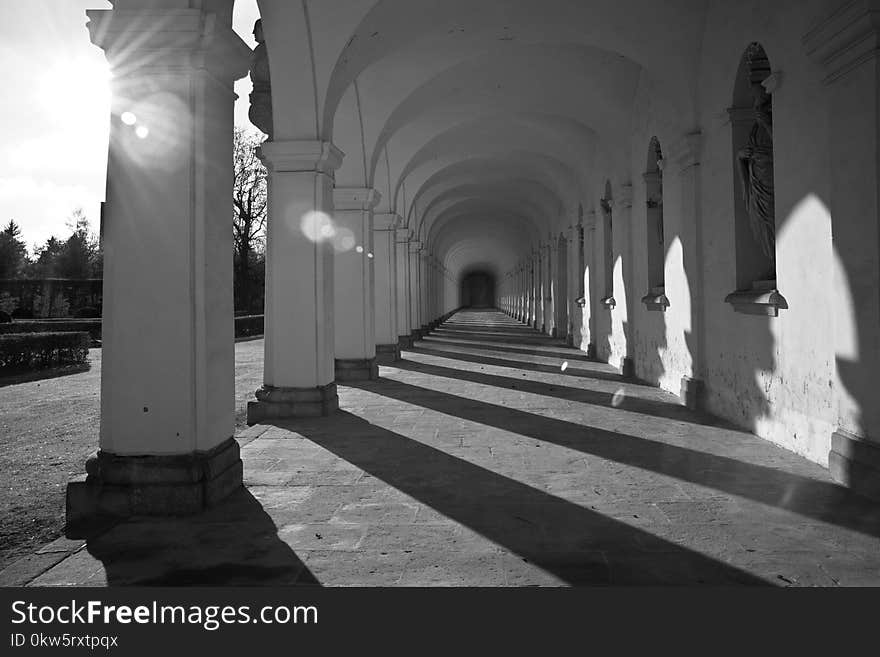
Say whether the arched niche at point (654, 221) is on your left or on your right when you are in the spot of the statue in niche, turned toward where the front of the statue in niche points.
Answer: on your right

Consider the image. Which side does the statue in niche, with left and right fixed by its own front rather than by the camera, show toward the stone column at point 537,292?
right

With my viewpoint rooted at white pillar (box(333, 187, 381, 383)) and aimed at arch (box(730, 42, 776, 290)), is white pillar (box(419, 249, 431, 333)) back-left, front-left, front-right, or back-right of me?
back-left

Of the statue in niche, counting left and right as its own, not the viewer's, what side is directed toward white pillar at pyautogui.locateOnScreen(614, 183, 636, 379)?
right

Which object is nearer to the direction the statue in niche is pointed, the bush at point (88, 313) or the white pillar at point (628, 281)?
the bush

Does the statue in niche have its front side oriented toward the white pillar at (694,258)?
no

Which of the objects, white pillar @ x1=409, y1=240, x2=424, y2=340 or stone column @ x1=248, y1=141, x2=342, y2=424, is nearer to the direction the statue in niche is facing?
the stone column

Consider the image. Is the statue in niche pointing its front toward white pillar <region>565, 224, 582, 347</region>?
no

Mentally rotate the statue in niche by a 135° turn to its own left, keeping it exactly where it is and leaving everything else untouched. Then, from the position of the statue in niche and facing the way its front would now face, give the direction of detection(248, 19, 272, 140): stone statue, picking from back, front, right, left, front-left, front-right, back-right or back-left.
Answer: back-right

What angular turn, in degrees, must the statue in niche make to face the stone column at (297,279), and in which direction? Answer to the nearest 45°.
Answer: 0° — it already faces it

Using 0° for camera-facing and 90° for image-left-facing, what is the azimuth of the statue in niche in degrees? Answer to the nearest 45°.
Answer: approximately 90°

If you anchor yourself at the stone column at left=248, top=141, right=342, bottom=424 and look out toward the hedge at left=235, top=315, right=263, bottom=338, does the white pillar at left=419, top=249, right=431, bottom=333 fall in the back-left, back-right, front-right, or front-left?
front-right

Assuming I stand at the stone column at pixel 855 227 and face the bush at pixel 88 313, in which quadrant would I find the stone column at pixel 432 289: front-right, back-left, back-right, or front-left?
front-right

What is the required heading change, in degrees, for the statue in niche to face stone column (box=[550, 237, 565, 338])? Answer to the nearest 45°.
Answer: approximately 90° to its right

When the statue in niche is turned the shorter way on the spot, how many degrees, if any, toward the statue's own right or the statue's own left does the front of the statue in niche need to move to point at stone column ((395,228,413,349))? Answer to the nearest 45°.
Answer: approximately 45° to the statue's own right
